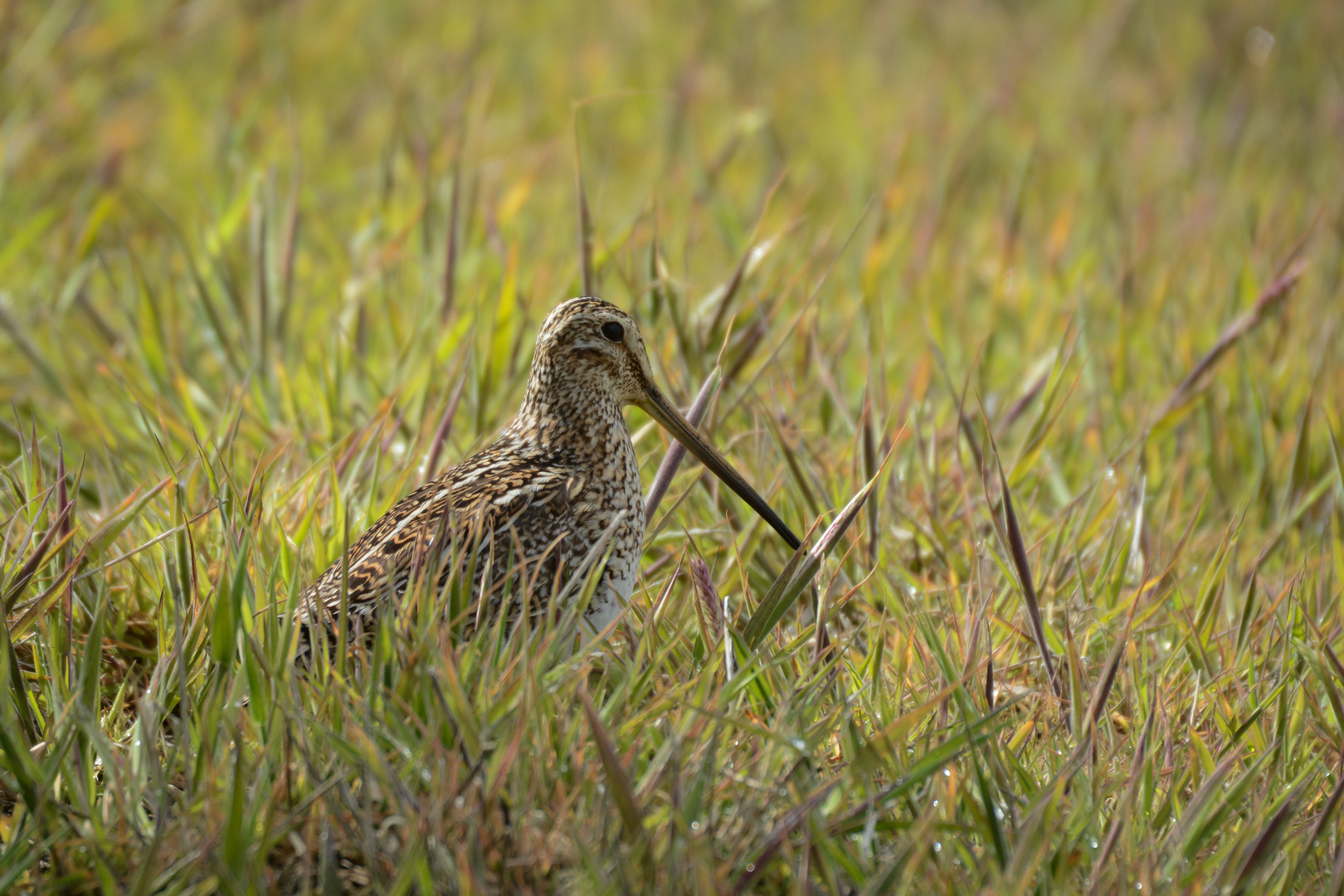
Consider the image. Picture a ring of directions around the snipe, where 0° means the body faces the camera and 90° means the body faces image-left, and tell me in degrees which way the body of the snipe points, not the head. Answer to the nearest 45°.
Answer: approximately 270°
